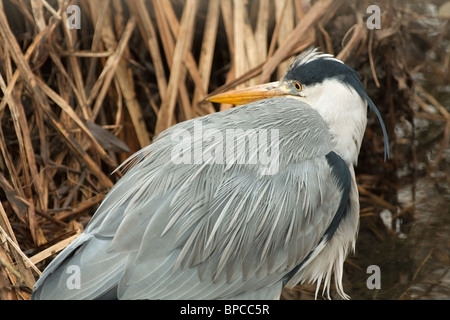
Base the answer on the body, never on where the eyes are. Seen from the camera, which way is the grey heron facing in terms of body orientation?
to the viewer's right
